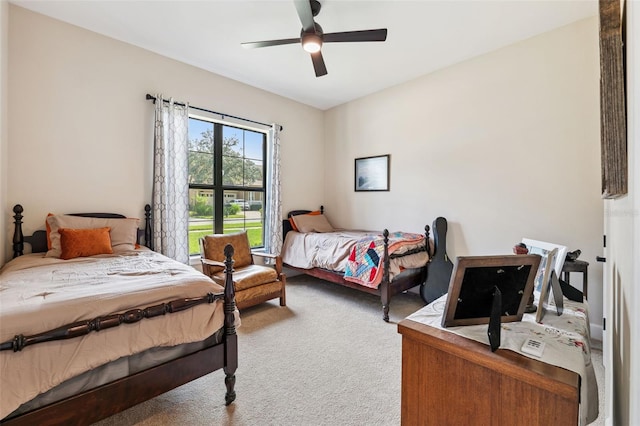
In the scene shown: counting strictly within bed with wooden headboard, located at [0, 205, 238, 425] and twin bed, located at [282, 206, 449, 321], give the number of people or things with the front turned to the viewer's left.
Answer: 0

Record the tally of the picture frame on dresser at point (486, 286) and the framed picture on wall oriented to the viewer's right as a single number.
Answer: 0

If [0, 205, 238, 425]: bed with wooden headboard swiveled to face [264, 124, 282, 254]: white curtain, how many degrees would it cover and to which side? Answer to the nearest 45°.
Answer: approximately 90° to its left

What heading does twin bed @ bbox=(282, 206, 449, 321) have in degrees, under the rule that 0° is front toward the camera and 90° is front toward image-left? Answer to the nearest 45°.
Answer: approximately 315°

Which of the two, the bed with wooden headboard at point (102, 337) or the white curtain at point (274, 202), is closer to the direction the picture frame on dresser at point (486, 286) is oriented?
the white curtain

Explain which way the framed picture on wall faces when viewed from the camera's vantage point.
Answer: facing the viewer and to the left of the viewer

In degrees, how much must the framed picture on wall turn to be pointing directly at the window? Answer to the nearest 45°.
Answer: approximately 45° to its right

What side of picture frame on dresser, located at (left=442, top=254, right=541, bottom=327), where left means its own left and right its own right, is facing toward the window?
front

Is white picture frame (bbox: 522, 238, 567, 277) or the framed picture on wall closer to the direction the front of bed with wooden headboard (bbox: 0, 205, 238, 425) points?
the white picture frame

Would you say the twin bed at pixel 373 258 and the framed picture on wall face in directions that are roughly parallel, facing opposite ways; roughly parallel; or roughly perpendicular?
roughly perpendicular

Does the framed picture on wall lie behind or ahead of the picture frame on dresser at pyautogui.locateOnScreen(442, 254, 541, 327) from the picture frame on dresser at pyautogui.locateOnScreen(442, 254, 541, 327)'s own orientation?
ahead

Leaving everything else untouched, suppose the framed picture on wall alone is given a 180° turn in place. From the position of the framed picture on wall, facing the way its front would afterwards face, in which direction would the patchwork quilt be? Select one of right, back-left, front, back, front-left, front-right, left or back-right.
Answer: back-right

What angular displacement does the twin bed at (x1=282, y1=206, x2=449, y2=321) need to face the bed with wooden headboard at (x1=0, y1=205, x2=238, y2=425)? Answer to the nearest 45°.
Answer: approximately 90° to its right

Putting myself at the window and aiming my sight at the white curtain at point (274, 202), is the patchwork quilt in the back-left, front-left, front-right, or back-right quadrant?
front-right

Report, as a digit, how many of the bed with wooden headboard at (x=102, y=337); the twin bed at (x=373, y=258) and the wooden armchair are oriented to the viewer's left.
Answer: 0

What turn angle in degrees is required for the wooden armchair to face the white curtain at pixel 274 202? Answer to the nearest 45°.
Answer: approximately 90° to its left
